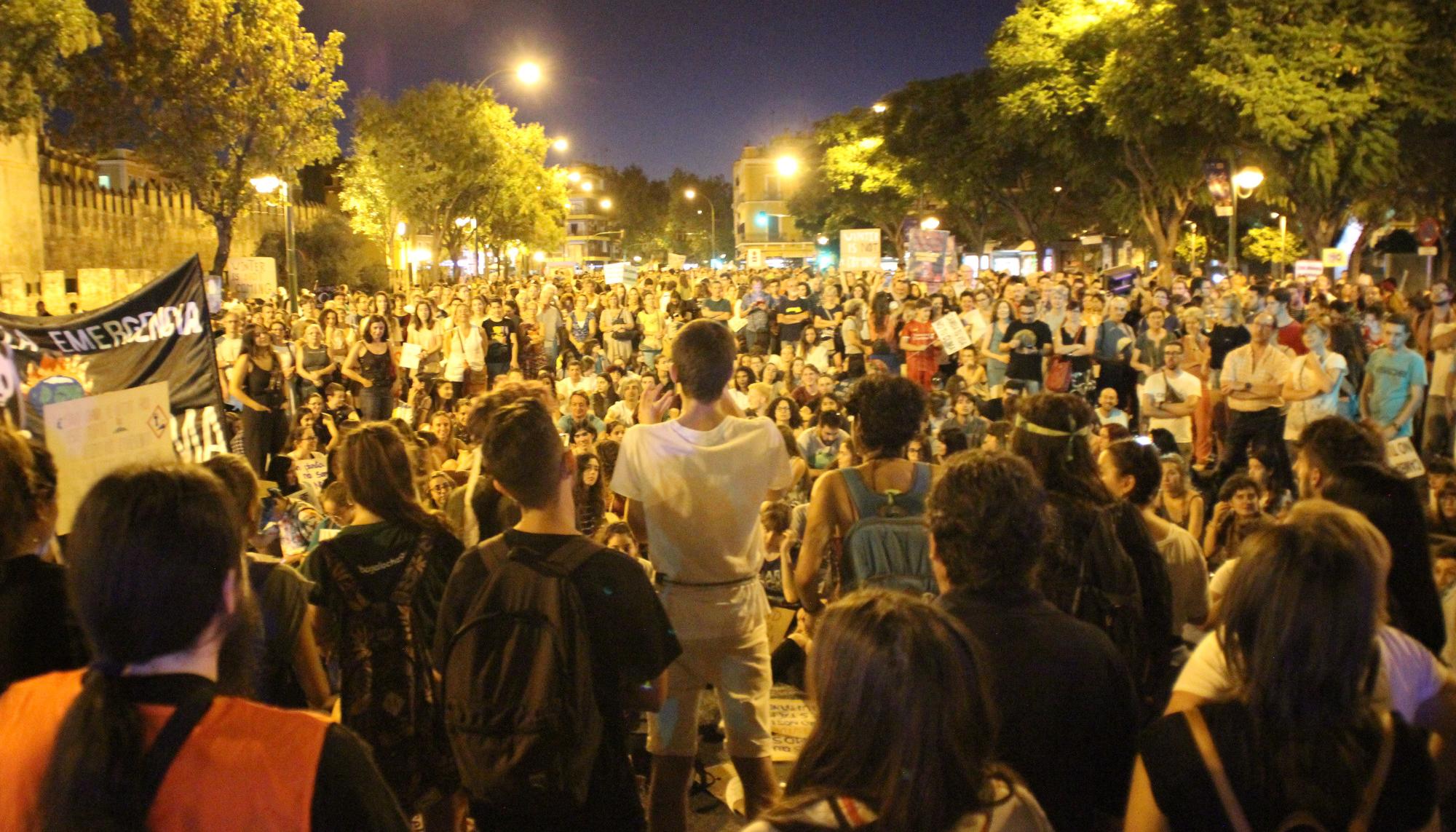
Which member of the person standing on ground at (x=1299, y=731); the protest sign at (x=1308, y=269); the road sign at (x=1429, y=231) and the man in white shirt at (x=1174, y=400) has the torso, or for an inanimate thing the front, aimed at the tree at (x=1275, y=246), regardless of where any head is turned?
the person standing on ground

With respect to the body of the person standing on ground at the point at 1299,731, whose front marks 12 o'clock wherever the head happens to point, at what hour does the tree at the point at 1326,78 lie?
The tree is roughly at 12 o'clock from the person standing on ground.

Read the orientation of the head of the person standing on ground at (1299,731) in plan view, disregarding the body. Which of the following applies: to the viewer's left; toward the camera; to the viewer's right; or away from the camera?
away from the camera

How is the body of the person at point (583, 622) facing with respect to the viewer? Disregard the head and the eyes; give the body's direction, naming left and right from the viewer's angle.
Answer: facing away from the viewer

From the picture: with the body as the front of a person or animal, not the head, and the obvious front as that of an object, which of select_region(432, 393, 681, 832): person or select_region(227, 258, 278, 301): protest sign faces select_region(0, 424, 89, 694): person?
the protest sign

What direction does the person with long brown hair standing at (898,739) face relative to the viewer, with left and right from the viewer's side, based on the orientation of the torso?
facing away from the viewer

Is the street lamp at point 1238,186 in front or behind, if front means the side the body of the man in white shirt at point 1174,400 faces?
behind

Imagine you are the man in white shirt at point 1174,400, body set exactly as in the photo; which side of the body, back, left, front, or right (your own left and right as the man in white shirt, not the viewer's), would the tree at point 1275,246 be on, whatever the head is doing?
back

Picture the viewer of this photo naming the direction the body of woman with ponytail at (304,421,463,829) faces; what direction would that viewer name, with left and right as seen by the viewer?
facing away from the viewer

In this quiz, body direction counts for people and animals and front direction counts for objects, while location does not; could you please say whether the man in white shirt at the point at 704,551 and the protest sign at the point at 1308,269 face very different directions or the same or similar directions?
very different directions

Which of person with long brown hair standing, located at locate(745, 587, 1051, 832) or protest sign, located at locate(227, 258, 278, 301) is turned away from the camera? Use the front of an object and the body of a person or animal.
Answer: the person with long brown hair standing
